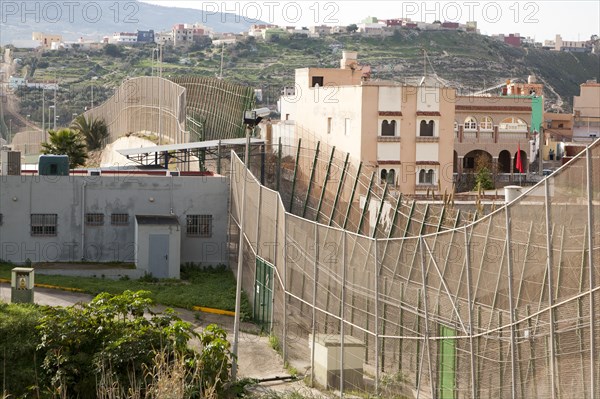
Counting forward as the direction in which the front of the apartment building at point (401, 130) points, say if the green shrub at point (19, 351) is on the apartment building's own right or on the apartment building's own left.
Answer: on the apartment building's own right

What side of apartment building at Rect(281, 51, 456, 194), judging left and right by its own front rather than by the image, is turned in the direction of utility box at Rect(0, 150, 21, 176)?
right

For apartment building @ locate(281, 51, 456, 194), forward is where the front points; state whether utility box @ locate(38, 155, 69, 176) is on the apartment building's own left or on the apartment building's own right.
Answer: on the apartment building's own right

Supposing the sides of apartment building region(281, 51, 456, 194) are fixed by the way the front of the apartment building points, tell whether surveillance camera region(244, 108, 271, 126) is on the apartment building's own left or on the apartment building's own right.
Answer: on the apartment building's own right

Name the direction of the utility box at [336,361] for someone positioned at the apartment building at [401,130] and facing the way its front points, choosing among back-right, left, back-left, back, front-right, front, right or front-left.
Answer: front-right

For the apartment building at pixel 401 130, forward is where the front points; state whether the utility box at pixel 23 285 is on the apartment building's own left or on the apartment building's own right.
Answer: on the apartment building's own right
